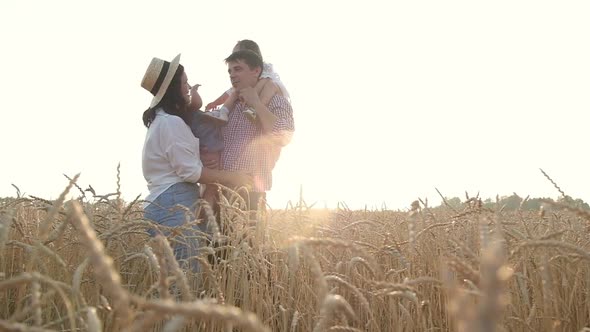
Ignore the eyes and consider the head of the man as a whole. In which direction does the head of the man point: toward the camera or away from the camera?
toward the camera

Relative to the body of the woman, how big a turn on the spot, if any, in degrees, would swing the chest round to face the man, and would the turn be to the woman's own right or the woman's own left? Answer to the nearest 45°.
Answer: approximately 45° to the woman's own left

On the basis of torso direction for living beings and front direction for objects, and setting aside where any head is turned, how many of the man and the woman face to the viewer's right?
1

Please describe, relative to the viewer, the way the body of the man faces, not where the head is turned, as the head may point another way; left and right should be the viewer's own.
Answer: facing the viewer and to the left of the viewer

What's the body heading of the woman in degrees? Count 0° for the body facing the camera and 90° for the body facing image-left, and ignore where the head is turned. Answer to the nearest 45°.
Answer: approximately 270°

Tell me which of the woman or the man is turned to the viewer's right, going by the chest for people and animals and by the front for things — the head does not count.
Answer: the woman

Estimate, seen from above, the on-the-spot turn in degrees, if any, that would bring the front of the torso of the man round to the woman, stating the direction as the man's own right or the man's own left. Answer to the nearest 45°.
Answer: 0° — they already face them

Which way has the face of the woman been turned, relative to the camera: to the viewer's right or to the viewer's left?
to the viewer's right
